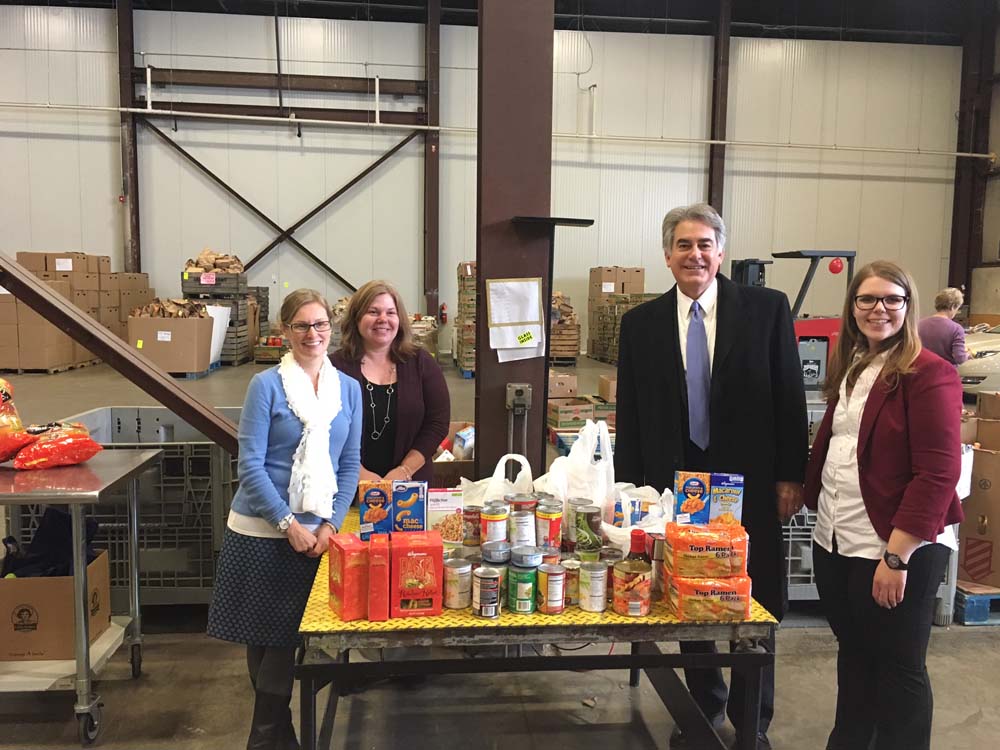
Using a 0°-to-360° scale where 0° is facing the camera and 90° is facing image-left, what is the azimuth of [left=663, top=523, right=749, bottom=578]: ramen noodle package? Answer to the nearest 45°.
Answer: approximately 0°

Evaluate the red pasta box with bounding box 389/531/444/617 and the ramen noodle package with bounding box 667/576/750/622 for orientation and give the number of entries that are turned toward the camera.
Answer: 2

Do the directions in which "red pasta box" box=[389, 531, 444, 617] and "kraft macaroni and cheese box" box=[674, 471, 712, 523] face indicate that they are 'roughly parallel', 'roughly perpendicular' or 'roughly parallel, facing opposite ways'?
roughly parallel

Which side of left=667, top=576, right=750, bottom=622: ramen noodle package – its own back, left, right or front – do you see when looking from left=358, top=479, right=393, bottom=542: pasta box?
right

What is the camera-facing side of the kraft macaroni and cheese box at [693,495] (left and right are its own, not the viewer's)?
front

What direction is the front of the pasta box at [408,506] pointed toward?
toward the camera

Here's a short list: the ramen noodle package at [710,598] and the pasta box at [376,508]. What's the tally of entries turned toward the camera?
2

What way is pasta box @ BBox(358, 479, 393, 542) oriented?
toward the camera

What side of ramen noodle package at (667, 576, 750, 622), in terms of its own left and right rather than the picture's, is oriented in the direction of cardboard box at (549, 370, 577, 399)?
back

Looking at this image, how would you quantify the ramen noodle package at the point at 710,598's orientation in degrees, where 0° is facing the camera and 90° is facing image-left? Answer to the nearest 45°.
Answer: approximately 0°

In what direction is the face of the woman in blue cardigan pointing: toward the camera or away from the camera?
toward the camera

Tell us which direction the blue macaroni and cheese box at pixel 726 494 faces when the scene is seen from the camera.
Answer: facing the viewer

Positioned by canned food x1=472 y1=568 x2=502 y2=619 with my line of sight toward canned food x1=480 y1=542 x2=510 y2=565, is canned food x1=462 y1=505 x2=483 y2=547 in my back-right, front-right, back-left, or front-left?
front-left
